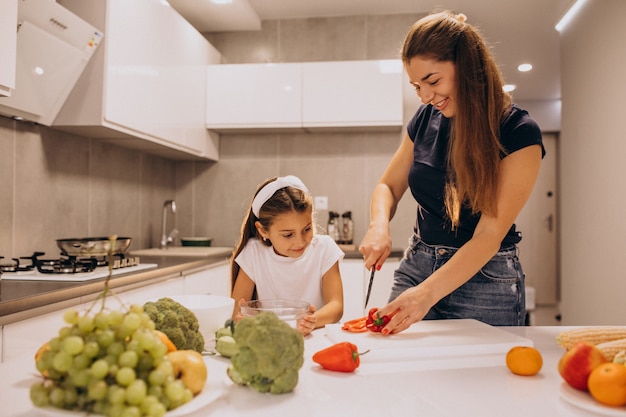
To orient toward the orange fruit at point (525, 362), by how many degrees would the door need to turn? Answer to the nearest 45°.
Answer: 0° — it already faces it

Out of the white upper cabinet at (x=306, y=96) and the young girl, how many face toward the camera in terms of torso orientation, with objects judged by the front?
2

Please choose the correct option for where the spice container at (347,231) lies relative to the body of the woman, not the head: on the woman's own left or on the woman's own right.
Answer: on the woman's own right

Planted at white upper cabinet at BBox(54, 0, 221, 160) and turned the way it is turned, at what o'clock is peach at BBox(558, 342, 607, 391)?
The peach is roughly at 1 o'clock from the white upper cabinet.

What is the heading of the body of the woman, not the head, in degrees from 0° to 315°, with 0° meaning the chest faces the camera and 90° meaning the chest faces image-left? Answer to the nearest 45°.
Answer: approximately 45°

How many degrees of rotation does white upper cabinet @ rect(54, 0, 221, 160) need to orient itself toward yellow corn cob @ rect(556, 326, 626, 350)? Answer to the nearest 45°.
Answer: approximately 45° to its right

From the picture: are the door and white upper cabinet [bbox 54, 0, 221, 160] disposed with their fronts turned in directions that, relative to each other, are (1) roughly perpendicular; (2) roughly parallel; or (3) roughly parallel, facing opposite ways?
roughly perpendicular

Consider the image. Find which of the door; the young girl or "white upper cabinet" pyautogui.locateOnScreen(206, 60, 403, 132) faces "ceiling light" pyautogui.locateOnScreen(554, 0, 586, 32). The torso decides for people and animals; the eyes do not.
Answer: the door

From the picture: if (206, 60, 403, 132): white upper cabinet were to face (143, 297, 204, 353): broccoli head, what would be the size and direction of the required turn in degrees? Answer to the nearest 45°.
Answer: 0° — it already faces it

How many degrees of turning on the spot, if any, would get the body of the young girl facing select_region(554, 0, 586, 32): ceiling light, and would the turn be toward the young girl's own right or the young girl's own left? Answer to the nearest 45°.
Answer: approximately 135° to the young girl's own left
